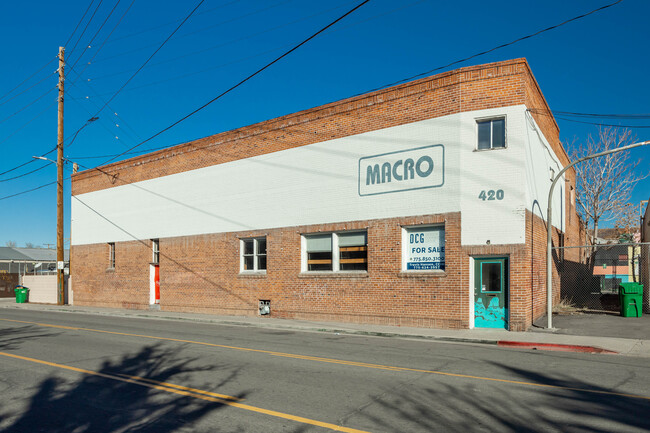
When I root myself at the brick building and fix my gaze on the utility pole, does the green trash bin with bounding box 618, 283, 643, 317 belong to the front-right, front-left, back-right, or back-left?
back-left

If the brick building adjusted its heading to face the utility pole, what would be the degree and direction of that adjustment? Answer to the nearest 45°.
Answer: approximately 90° to its right

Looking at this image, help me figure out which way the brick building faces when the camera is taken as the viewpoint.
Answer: facing the viewer and to the left of the viewer

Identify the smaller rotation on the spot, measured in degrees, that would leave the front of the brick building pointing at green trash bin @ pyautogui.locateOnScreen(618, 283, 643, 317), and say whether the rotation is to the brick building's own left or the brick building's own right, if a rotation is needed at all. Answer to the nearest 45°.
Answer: approximately 135° to the brick building's own left

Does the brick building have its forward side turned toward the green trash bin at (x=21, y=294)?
no

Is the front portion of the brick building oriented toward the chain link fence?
no
